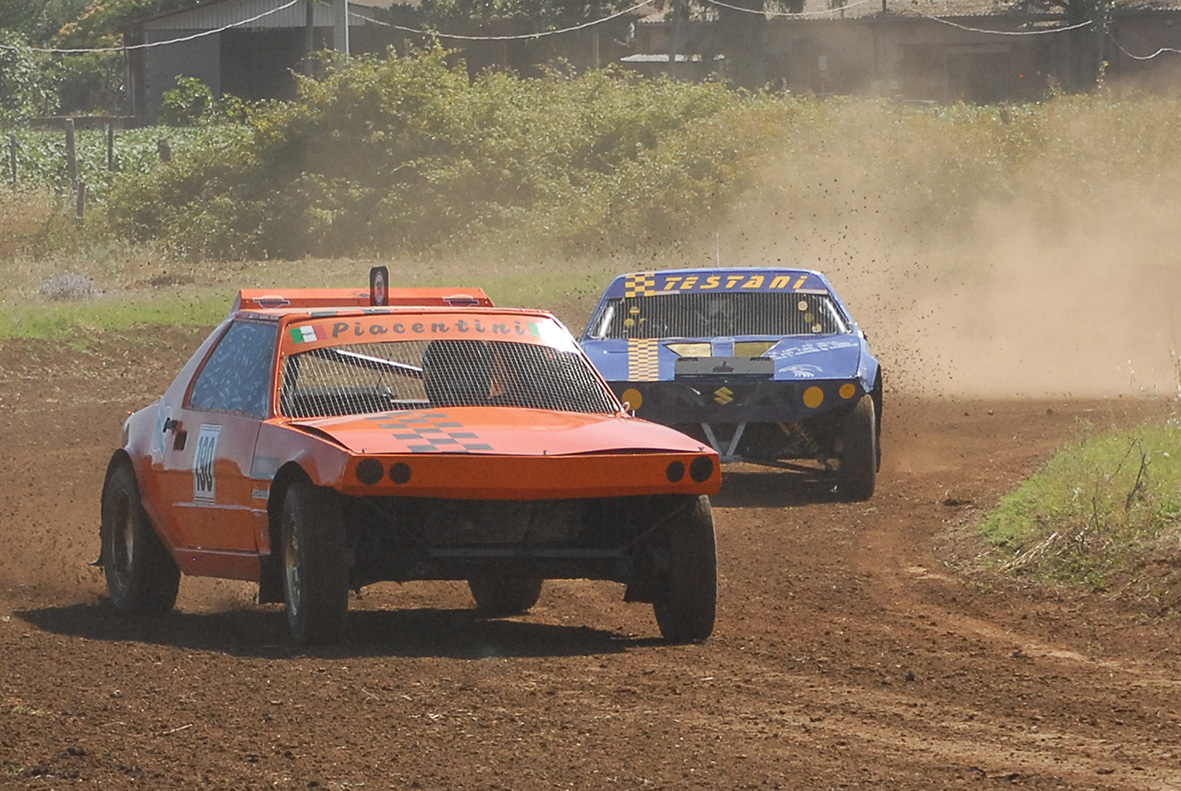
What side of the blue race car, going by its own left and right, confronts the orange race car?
front

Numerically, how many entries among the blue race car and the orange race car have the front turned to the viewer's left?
0

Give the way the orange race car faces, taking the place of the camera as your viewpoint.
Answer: facing the viewer and to the right of the viewer

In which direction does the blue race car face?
toward the camera

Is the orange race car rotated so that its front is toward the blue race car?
no
